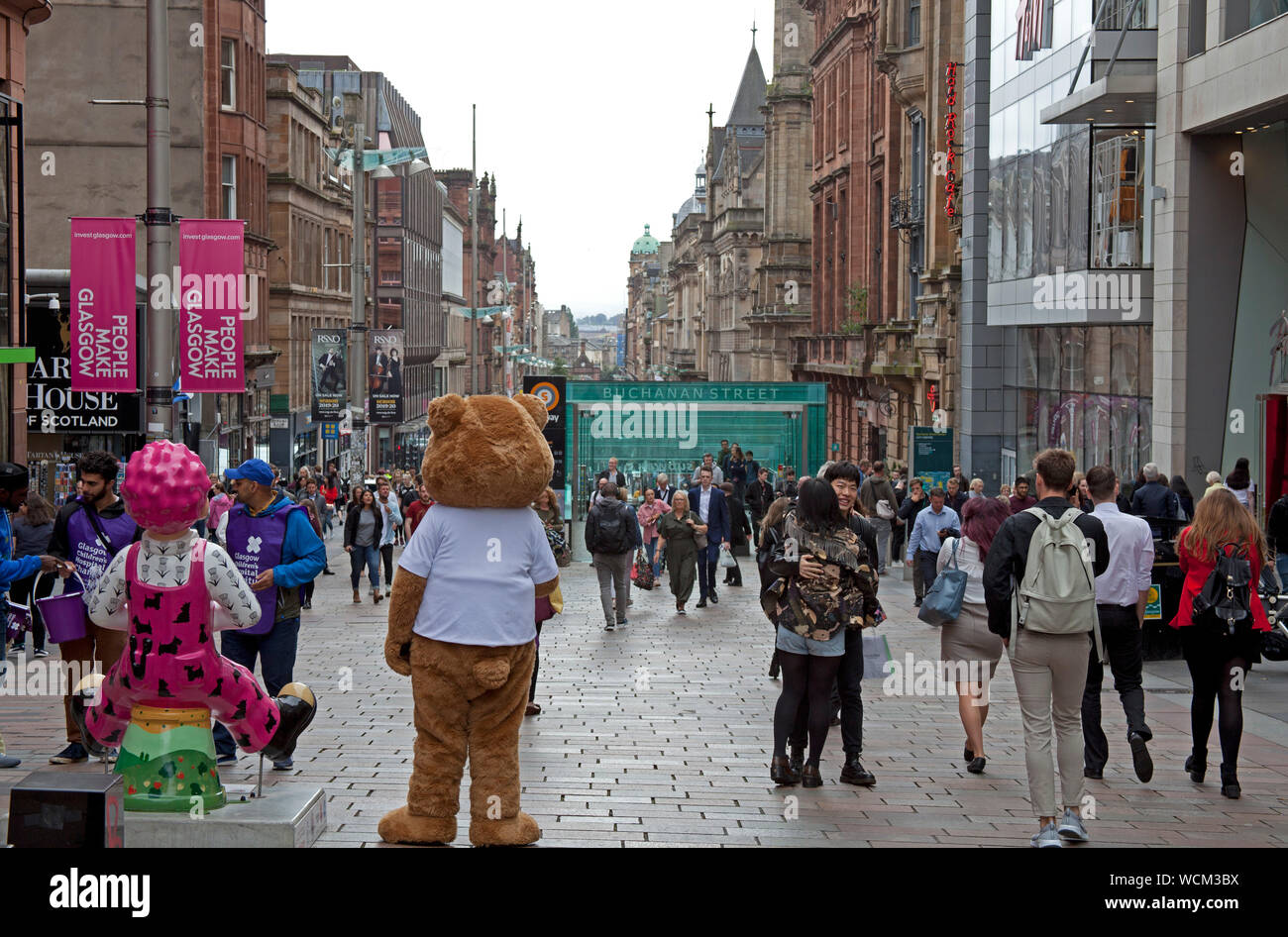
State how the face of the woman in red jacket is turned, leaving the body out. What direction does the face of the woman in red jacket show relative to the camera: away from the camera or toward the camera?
away from the camera

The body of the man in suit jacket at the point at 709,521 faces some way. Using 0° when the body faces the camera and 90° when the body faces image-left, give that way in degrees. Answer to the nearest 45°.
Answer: approximately 0°

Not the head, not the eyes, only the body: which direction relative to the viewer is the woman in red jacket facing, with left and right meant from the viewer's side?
facing away from the viewer

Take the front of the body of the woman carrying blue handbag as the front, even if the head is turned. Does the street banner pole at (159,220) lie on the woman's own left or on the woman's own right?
on the woman's own left

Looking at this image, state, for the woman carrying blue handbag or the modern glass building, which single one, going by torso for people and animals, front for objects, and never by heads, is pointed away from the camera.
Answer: the woman carrying blue handbag

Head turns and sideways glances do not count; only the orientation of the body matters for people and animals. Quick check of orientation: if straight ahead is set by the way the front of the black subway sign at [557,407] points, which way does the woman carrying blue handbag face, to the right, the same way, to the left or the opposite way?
the opposite way

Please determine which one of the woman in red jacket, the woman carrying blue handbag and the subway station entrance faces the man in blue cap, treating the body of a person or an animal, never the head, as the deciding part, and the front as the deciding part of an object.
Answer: the subway station entrance
